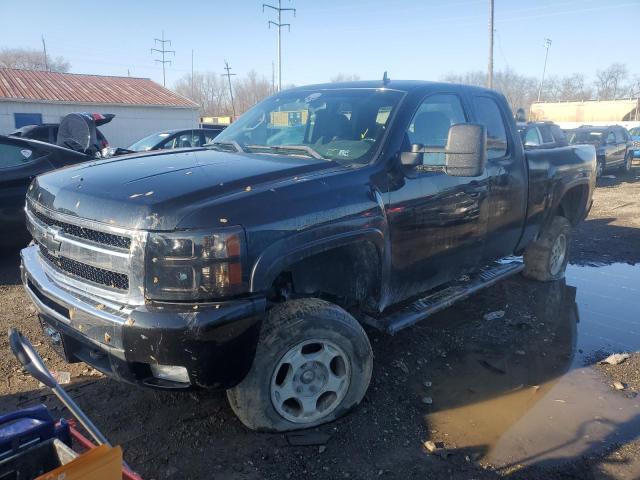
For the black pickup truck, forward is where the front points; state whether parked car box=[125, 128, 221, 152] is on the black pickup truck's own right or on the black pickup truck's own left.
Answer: on the black pickup truck's own right

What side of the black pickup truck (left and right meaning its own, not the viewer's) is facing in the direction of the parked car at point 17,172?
right

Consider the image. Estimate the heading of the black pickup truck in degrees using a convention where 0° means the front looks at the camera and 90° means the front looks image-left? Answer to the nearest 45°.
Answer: approximately 45°

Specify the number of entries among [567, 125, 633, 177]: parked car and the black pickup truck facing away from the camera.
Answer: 0

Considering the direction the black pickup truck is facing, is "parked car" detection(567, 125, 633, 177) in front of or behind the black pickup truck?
behind

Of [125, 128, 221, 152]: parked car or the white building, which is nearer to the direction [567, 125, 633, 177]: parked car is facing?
the parked car

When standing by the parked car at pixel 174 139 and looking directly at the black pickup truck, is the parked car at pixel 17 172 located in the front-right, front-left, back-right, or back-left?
front-right
